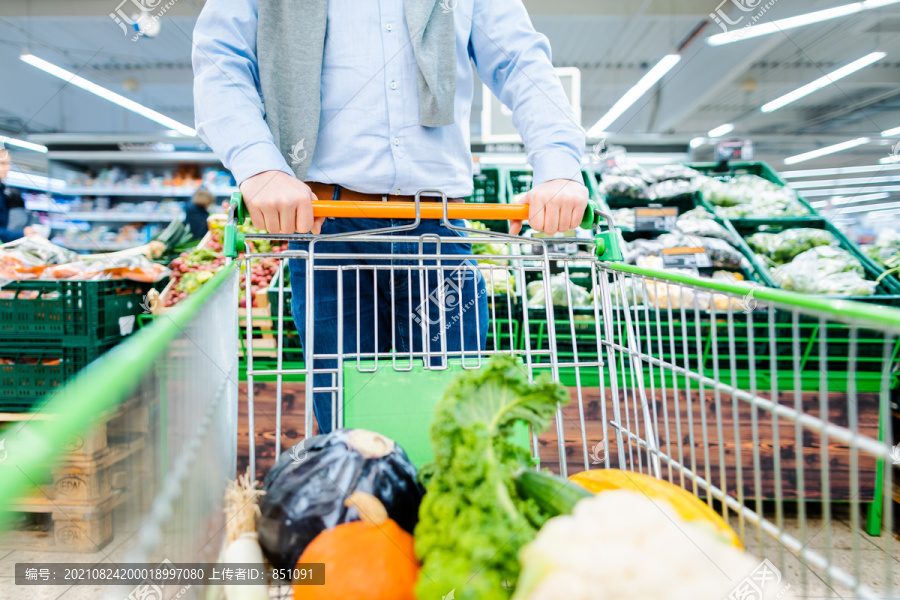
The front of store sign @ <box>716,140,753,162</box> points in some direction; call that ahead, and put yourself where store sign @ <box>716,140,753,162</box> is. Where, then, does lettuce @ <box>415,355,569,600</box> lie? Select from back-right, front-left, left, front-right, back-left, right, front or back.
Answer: front

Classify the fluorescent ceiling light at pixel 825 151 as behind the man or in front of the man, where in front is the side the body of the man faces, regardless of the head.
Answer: behind

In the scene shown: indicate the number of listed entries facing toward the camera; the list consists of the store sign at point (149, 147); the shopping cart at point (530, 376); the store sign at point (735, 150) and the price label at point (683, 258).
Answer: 4

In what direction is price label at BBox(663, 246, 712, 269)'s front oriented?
toward the camera

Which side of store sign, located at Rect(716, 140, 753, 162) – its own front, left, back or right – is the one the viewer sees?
front

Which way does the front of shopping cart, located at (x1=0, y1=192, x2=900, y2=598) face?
toward the camera

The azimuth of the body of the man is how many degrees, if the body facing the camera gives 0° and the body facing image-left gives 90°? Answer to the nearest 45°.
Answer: approximately 0°

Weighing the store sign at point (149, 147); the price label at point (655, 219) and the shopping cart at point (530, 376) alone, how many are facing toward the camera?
3

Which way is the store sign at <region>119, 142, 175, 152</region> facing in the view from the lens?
facing the viewer

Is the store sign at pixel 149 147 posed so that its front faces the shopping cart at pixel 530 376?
yes

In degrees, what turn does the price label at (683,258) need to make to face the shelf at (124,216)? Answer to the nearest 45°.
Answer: approximately 90° to its right

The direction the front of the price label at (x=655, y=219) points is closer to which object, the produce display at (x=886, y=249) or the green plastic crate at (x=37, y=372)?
the green plastic crate
